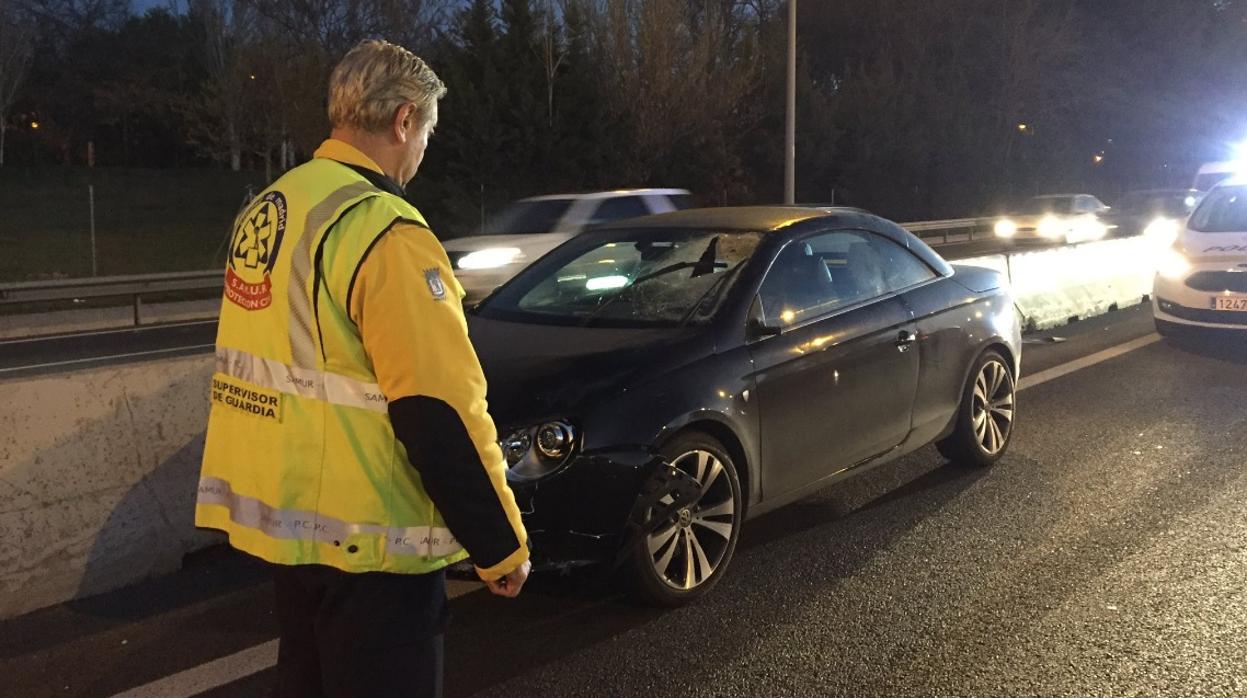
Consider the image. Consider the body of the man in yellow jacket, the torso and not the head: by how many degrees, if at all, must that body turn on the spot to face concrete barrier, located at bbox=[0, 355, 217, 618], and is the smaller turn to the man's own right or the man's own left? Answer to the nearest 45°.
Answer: approximately 45° to the man's own left

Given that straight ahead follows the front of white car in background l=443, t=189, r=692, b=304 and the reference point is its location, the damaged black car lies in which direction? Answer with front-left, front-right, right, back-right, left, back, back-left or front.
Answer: front-left

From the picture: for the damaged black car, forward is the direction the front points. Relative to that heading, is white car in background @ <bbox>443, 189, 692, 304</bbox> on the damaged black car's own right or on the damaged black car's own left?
on the damaged black car's own right

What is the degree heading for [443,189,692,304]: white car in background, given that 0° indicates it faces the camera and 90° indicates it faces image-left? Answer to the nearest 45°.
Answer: approximately 45°

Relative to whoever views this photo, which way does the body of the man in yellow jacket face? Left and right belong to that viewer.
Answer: facing away from the viewer and to the right of the viewer

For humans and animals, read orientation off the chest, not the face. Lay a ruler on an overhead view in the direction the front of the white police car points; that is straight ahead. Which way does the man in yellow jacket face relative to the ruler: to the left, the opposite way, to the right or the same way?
the opposite way

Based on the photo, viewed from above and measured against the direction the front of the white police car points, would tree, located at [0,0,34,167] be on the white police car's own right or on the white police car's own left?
on the white police car's own right

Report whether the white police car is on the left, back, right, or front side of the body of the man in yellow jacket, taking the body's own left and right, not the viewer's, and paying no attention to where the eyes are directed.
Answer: front

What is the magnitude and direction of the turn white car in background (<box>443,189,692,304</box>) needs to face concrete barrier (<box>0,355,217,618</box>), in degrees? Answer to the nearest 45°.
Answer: approximately 45° to its left

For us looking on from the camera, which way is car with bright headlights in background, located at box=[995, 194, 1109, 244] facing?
facing the viewer and to the left of the viewer

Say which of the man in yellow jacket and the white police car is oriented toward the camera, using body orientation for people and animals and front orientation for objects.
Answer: the white police car

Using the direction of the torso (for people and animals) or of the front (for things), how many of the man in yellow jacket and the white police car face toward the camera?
1

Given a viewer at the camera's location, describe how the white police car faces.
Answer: facing the viewer

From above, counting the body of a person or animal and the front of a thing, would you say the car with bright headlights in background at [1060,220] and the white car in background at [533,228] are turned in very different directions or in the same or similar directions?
same or similar directions
